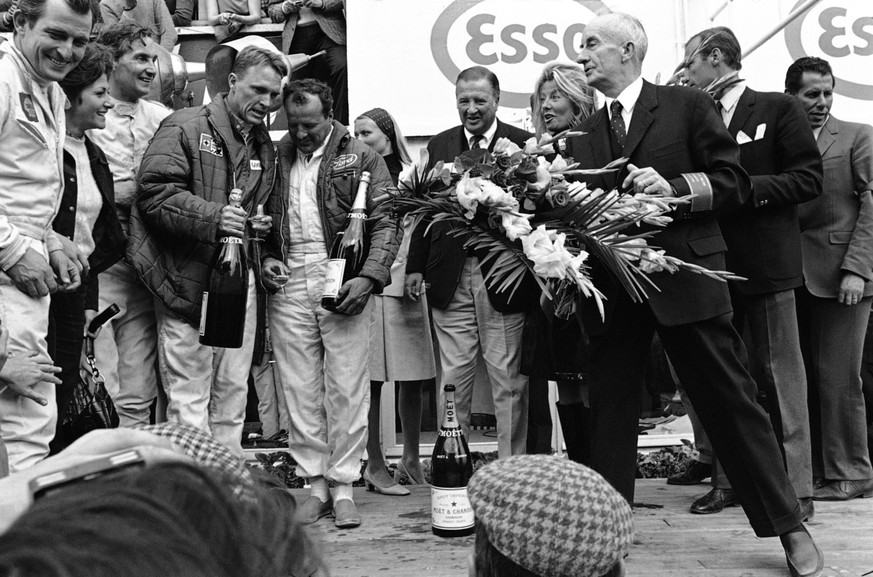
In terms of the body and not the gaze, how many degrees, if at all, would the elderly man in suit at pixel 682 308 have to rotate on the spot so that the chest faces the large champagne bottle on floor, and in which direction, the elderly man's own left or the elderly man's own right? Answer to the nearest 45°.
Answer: approximately 45° to the elderly man's own right

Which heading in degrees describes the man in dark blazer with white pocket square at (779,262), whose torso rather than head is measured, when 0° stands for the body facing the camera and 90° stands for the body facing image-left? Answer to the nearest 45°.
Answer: approximately 45°

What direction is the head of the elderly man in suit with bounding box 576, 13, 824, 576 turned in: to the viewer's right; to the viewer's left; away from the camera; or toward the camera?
to the viewer's left

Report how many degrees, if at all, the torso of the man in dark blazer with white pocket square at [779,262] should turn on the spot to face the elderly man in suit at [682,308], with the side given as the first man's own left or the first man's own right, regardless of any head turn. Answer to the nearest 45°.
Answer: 0° — they already face them

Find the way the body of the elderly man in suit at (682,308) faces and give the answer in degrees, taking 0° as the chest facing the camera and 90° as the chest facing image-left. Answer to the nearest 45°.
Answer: approximately 45°

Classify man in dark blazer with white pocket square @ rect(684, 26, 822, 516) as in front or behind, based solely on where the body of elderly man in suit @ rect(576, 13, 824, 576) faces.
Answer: behind

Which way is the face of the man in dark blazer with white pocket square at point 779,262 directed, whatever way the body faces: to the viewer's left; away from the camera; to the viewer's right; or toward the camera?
to the viewer's left

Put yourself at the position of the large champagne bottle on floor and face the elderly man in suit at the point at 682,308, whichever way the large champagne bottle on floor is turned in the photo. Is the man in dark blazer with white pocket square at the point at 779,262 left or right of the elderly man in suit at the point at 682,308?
left

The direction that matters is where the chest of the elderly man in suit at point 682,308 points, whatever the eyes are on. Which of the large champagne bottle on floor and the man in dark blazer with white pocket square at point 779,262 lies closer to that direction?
the large champagne bottle on floor
